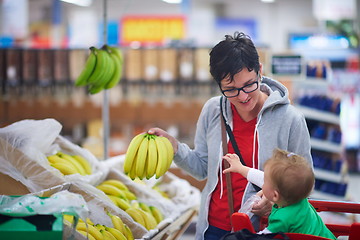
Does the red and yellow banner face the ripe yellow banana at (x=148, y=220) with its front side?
yes

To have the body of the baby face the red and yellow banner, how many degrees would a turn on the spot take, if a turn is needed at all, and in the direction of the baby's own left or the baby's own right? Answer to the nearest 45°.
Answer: approximately 45° to the baby's own right

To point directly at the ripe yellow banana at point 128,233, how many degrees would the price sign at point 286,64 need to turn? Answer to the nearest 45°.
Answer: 0° — it already faces it

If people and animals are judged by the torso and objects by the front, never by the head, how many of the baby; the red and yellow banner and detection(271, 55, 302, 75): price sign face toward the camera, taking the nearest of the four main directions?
2

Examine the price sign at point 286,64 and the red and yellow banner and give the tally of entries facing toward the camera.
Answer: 2

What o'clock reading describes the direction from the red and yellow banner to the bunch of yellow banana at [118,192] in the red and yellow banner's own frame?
The bunch of yellow banana is roughly at 12 o'clock from the red and yellow banner.

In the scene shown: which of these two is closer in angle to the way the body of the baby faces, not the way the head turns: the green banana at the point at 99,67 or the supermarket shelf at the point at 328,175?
the green banana

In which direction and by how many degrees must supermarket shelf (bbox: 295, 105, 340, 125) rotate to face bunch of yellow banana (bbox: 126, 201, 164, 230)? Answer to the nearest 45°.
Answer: approximately 45° to its left

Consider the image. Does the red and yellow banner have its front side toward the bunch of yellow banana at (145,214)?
yes

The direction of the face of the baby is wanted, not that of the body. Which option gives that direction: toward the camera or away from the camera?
away from the camera

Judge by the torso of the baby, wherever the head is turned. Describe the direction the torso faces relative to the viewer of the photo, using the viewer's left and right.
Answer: facing away from the viewer and to the left of the viewer

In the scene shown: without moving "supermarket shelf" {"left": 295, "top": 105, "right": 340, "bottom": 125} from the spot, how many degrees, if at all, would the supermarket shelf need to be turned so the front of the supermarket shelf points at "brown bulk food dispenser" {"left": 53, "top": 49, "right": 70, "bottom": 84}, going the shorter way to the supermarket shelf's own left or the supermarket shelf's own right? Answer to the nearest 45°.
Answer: approximately 45° to the supermarket shelf's own right

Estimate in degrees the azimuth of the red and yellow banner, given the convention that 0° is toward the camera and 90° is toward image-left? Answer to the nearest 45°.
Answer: approximately 0°
